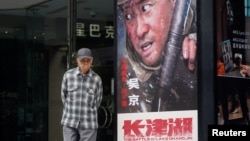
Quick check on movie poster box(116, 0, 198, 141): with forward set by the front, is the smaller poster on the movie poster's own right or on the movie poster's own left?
on the movie poster's own left

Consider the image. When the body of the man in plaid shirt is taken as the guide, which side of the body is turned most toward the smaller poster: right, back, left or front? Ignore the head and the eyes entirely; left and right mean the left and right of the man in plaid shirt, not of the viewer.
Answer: left

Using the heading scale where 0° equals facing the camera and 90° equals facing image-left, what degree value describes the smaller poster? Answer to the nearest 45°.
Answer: approximately 0°

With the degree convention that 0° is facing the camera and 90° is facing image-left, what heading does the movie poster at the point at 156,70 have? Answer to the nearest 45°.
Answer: approximately 0°

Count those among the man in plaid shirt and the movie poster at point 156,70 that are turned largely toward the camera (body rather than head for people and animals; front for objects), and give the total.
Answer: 2

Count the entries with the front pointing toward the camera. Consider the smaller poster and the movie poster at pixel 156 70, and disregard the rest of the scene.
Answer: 2

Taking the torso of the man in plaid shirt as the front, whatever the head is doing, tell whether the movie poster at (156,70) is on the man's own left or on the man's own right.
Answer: on the man's own left
